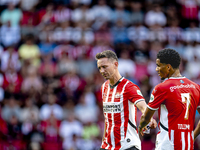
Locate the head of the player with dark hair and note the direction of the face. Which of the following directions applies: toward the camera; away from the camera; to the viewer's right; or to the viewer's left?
to the viewer's left

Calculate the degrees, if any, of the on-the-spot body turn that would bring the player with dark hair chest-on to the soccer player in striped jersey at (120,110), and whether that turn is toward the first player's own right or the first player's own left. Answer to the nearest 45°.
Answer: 0° — they already face them

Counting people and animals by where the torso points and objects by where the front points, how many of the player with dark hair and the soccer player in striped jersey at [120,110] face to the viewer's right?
0

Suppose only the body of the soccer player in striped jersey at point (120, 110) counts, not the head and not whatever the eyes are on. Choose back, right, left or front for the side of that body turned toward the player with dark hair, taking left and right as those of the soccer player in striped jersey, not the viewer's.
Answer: left
